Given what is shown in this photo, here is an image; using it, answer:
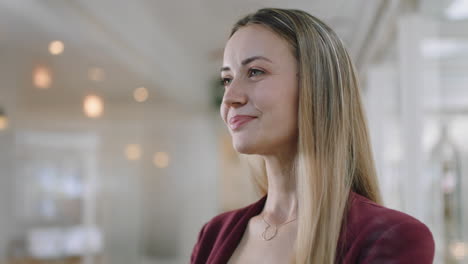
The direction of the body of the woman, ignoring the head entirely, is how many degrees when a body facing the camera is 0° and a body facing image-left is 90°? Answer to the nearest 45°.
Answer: approximately 45°
